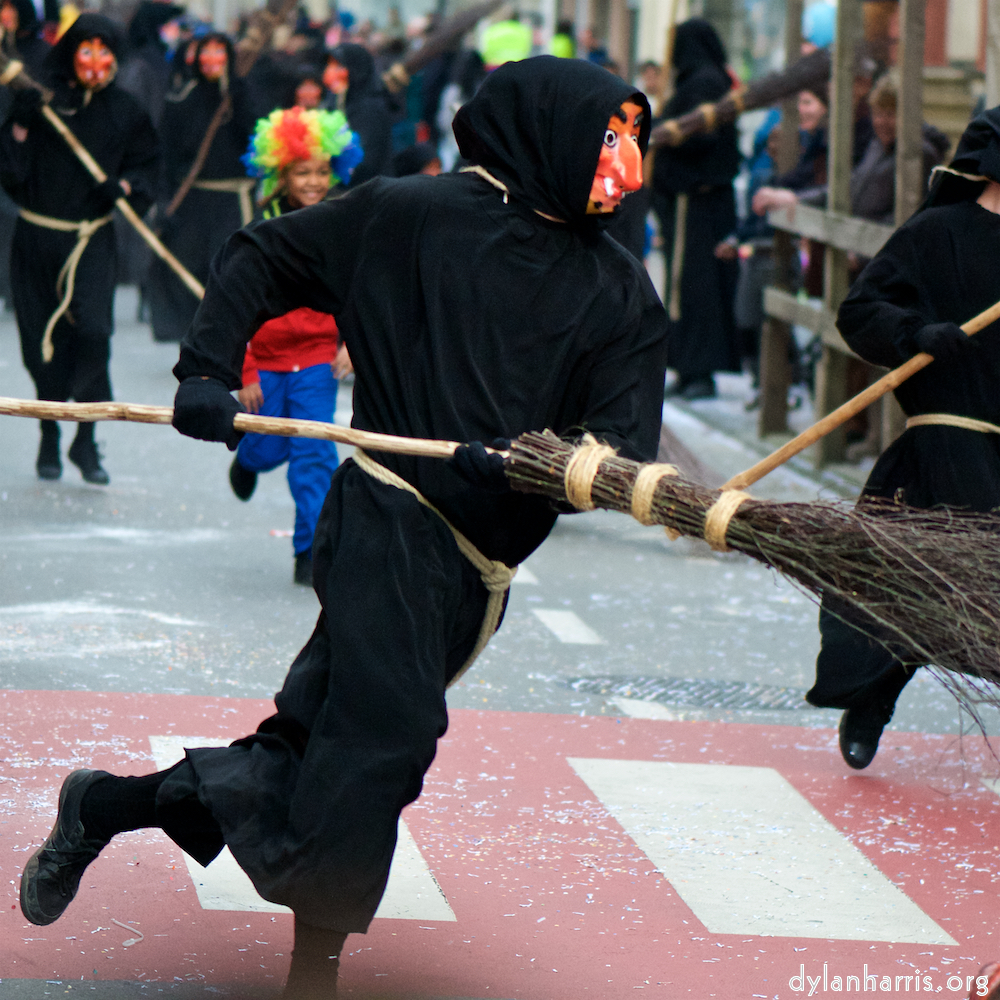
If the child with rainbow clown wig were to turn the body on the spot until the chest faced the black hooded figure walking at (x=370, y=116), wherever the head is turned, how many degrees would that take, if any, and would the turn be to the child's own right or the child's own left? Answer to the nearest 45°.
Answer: approximately 135° to the child's own left

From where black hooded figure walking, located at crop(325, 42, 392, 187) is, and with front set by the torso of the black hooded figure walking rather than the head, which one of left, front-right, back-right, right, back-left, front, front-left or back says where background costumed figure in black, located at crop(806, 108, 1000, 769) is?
left

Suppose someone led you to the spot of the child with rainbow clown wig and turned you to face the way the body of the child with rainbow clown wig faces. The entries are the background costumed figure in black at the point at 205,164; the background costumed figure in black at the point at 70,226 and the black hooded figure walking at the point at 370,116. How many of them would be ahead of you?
0

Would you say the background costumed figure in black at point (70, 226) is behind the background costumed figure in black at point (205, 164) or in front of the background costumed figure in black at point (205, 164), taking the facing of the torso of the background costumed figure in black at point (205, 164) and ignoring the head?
in front

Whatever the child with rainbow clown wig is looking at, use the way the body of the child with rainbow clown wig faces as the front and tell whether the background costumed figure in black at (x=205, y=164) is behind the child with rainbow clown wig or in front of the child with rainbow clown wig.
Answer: behind

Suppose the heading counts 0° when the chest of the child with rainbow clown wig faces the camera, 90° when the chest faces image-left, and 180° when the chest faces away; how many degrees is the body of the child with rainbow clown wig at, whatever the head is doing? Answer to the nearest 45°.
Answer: approximately 315°

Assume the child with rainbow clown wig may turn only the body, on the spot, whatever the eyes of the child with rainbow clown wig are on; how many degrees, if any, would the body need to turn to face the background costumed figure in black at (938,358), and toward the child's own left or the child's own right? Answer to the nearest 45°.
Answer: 0° — they already face them

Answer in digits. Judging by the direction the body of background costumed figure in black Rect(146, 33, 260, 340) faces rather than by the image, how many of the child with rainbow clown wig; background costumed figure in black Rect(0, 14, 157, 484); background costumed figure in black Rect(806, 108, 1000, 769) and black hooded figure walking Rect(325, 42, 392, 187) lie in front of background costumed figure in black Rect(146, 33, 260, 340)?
3

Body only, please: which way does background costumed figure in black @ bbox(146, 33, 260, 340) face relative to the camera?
toward the camera
